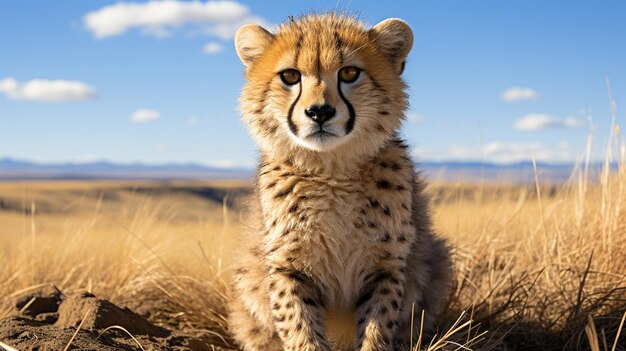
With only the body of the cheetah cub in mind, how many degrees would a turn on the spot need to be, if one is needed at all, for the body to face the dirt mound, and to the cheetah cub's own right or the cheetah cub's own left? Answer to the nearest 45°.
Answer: approximately 90° to the cheetah cub's own right

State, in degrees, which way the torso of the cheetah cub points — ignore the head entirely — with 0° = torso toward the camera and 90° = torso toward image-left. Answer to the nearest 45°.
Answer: approximately 0°
